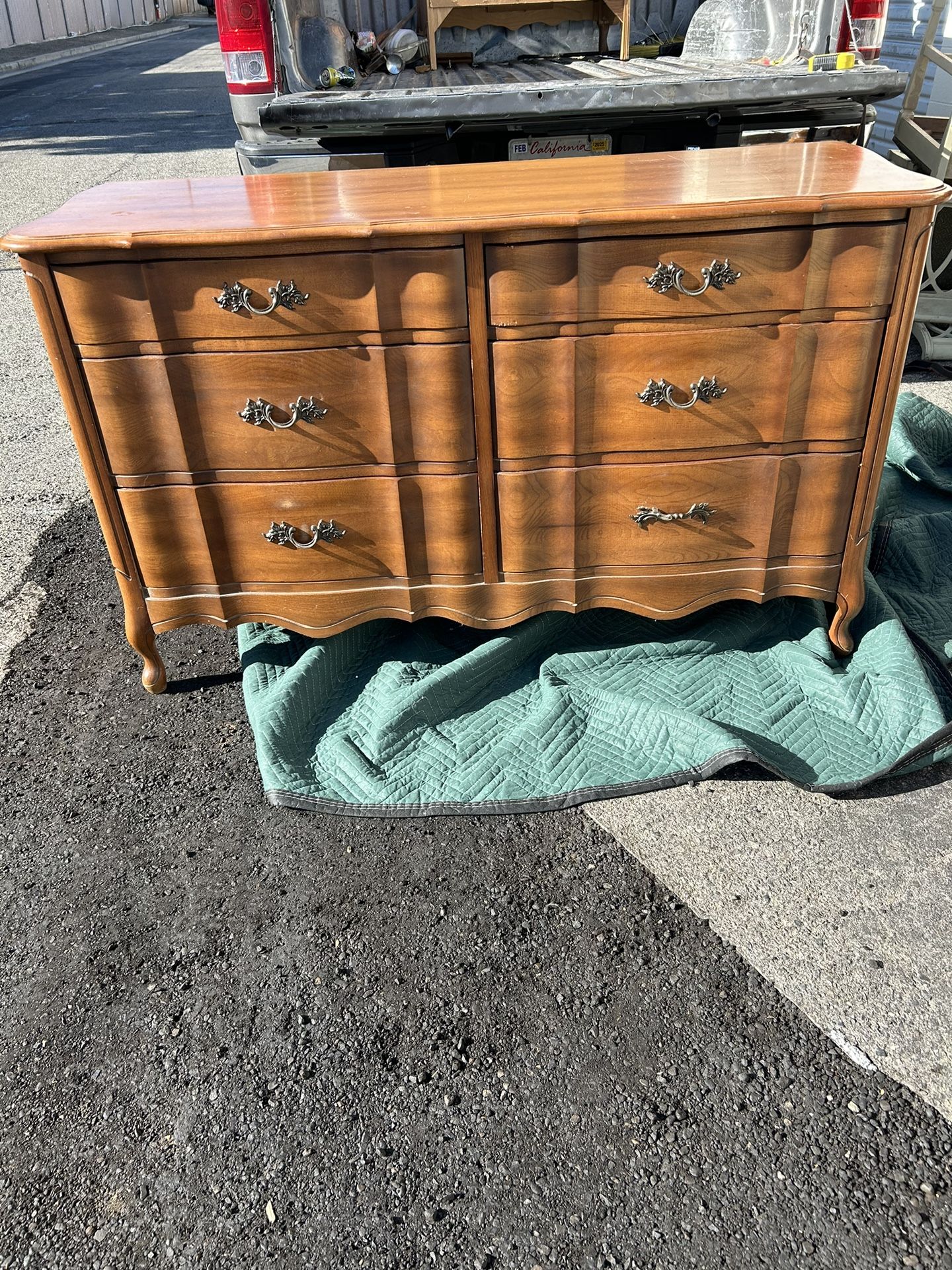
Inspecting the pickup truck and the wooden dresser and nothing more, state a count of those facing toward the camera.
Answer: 1

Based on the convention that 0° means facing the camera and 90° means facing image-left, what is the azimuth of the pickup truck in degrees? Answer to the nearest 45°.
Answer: approximately 180°

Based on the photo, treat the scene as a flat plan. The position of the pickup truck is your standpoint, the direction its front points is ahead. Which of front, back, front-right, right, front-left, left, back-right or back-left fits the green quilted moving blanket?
back

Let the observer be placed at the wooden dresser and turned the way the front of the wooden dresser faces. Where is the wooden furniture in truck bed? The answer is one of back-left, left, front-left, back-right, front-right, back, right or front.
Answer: back

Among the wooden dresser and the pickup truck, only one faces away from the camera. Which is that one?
the pickup truck

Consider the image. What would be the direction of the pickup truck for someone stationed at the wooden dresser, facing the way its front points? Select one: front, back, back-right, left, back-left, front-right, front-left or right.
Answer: back

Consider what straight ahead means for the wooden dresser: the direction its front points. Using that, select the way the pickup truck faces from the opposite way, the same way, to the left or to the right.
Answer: the opposite way

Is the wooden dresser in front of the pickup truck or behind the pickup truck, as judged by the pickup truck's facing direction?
behind

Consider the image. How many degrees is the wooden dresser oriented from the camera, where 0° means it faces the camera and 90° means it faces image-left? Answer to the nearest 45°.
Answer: approximately 0°
